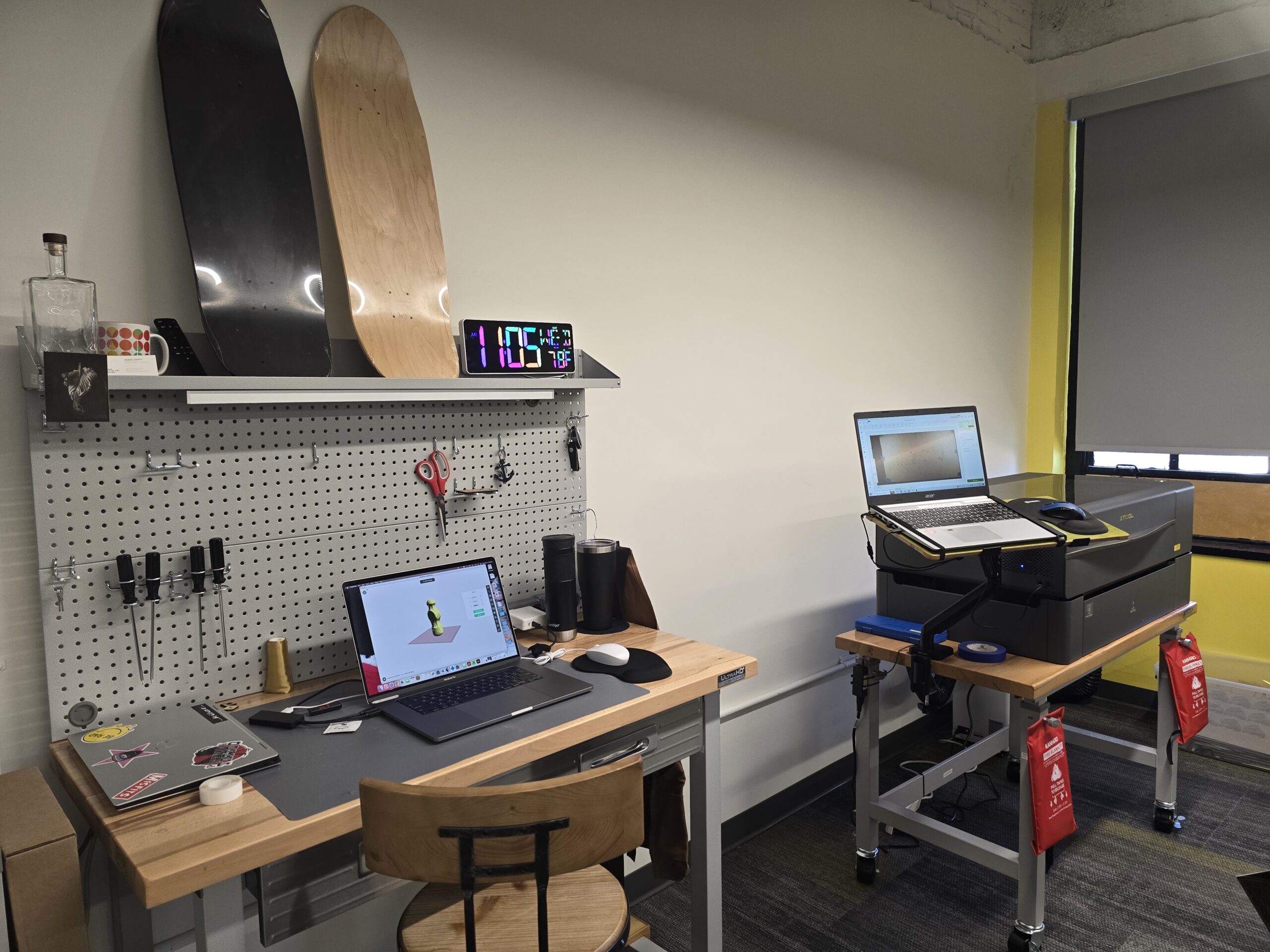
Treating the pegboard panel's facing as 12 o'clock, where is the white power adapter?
The white power adapter is roughly at 10 o'clock from the pegboard panel.

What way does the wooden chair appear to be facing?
away from the camera

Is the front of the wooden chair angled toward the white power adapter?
yes

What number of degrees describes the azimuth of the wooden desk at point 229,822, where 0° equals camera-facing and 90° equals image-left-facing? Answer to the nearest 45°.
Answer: approximately 315°

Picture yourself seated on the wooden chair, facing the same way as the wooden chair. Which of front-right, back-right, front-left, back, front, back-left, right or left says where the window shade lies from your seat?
front-right

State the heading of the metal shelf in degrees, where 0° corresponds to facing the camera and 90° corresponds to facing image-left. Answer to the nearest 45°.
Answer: approximately 315°

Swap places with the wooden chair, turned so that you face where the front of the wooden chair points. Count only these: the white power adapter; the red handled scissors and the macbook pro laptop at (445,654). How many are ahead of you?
3

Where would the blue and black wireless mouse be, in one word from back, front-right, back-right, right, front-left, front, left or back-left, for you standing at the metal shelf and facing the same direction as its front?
front-left

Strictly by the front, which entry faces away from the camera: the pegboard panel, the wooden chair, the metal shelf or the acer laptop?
the wooden chair

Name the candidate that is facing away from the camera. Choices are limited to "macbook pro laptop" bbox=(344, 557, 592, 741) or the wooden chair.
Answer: the wooden chair

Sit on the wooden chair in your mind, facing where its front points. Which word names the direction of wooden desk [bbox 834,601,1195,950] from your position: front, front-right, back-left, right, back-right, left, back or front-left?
front-right

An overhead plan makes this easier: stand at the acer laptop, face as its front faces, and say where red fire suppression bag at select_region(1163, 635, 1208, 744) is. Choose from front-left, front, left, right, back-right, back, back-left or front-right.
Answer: left

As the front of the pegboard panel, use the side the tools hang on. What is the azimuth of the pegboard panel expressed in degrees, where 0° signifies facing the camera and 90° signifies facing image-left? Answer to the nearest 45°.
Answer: approximately 315°
